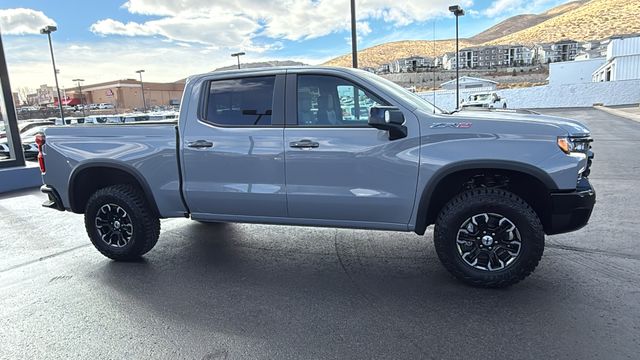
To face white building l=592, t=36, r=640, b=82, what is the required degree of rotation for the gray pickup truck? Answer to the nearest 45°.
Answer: approximately 45° to its left

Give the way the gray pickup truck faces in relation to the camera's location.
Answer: facing to the right of the viewer
